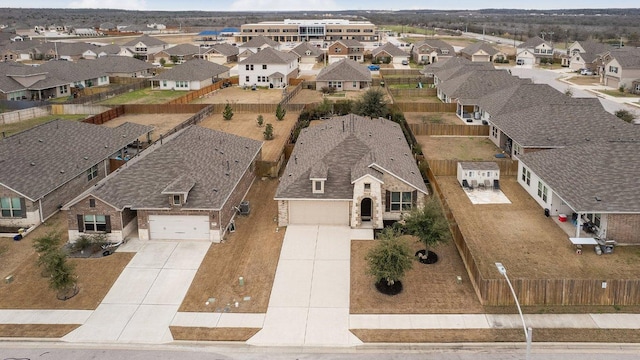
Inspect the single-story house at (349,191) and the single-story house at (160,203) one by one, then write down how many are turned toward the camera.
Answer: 2

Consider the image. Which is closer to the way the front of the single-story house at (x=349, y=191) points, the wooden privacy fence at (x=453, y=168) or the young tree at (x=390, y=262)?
the young tree

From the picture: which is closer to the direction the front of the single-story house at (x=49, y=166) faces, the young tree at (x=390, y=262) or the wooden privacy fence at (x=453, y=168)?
the young tree

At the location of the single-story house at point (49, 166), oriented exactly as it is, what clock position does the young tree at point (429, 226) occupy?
The young tree is roughly at 9 o'clock from the single-story house.

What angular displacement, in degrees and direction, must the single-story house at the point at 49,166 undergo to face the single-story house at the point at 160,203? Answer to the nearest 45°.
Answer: approximately 90° to its left

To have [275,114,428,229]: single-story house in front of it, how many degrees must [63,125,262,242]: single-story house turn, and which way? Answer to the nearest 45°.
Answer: approximately 90° to its left

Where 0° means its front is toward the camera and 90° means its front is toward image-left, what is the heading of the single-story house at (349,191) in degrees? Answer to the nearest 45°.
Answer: approximately 0°

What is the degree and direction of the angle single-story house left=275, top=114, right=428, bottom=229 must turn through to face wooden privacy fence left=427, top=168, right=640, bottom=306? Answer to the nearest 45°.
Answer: approximately 45° to its left

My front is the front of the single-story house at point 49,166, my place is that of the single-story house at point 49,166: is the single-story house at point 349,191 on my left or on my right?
on my left

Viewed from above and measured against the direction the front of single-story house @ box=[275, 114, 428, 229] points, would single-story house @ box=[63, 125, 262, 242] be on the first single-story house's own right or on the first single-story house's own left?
on the first single-story house's own right

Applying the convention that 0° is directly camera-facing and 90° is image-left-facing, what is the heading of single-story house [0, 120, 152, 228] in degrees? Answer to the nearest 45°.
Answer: approximately 45°
